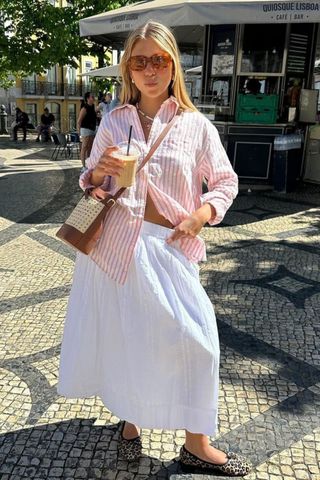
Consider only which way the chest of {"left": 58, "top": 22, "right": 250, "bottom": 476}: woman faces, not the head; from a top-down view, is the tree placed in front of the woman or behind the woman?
behind

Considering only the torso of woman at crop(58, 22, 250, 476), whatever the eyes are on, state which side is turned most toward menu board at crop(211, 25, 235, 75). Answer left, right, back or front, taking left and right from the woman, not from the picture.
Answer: back

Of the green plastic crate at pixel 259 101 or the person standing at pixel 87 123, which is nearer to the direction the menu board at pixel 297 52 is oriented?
the green plastic crate

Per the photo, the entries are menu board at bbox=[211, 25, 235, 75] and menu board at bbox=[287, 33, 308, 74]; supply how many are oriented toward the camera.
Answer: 2

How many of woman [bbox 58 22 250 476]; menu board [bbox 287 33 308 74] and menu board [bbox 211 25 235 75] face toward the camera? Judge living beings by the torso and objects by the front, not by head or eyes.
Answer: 3

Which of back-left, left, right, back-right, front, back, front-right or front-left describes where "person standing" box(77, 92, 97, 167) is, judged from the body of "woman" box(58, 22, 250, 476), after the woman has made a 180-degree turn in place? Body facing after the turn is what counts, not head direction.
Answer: front

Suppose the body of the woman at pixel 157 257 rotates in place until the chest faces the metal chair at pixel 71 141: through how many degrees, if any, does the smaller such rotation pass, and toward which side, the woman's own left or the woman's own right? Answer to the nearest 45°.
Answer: approximately 180°

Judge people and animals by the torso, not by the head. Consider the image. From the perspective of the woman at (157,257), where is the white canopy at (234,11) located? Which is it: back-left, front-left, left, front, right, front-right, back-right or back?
back

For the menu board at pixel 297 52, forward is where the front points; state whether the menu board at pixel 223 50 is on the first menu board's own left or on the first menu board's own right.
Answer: on the first menu board's own right

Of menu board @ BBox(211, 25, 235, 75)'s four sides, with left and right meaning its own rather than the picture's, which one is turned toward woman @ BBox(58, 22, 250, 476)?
front

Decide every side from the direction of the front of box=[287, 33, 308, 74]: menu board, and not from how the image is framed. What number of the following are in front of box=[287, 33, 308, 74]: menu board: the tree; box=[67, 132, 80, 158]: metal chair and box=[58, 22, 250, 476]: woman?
1
